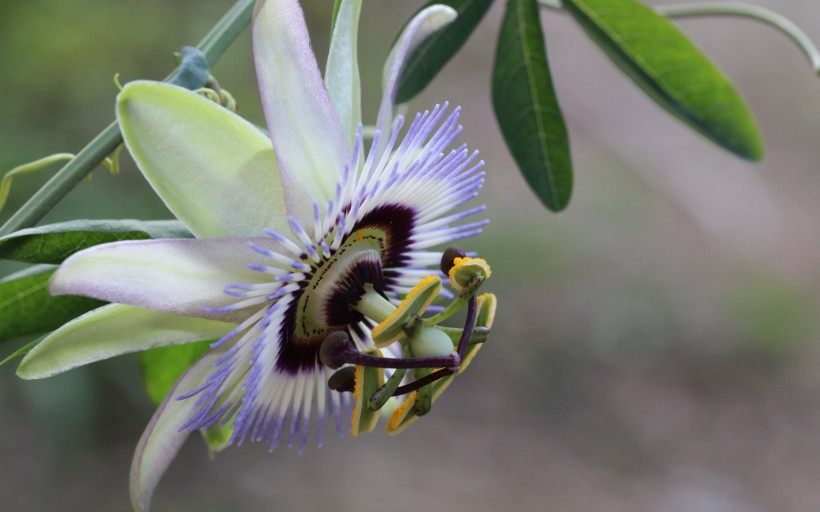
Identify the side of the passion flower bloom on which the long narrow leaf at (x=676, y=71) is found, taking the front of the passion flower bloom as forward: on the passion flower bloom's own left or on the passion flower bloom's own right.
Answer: on the passion flower bloom's own left
